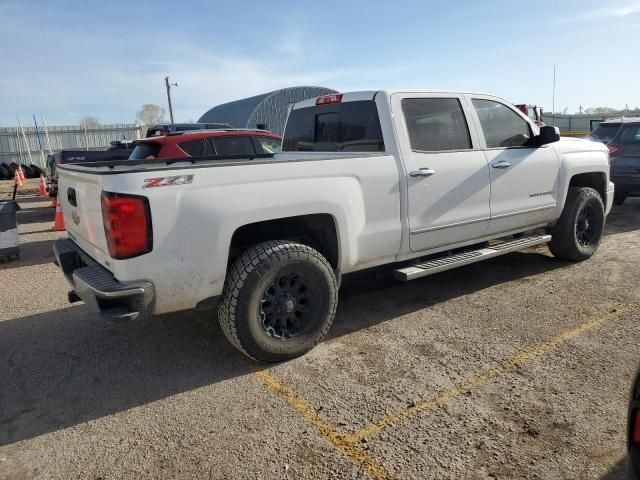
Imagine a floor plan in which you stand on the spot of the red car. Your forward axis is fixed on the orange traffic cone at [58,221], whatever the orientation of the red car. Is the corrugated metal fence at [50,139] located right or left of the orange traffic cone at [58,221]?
right

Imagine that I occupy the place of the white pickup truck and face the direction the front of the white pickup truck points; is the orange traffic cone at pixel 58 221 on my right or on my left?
on my left

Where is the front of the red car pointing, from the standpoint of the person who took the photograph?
facing away from the viewer and to the right of the viewer

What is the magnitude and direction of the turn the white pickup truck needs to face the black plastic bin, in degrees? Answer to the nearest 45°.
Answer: approximately 90° to its left

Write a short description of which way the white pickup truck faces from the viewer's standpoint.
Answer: facing away from the viewer and to the right of the viewer

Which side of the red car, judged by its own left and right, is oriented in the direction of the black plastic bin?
back
